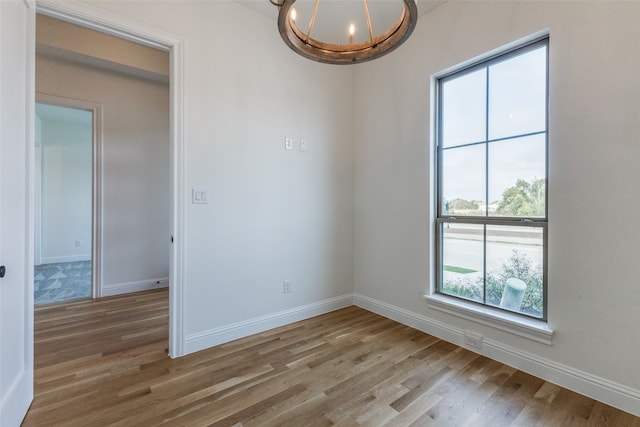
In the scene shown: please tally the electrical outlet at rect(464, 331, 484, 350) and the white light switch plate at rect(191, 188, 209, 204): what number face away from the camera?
0

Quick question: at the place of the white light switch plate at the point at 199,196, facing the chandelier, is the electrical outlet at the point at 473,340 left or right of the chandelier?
left

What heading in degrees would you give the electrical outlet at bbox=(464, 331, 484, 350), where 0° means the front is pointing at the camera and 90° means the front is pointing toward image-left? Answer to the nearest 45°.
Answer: approximately 45°

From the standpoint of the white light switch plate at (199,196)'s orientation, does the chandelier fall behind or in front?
in front

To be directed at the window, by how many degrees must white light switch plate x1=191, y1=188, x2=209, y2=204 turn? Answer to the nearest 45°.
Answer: approximately 45° to its left

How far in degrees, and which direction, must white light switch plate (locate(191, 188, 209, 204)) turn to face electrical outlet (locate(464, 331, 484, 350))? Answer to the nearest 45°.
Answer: approximately 45° to its left

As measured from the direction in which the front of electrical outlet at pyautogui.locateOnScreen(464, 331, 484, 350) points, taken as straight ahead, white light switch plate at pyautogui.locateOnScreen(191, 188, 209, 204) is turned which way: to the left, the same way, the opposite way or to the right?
to the left

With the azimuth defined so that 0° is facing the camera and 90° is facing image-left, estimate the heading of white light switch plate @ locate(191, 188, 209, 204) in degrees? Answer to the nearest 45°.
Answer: approximately 0°

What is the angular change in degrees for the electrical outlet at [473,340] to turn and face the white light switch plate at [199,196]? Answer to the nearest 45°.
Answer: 0° — it already faces it
